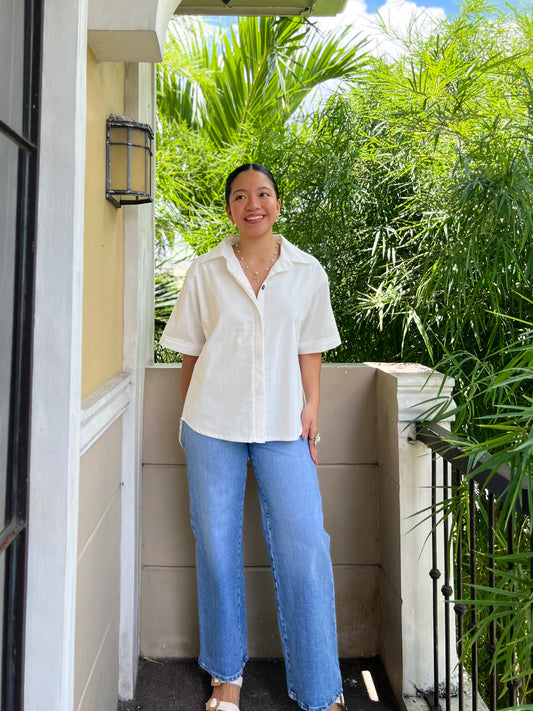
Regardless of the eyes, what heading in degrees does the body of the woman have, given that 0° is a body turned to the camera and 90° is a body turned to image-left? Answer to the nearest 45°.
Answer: approximately 0°

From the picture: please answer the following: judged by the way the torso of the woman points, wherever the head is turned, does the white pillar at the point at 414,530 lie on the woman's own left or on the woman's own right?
on the woman's own left

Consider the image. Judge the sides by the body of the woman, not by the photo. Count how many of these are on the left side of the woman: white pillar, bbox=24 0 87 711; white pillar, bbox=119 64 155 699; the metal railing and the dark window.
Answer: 1

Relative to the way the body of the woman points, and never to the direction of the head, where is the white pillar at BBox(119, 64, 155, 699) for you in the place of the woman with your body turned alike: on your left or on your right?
on your right

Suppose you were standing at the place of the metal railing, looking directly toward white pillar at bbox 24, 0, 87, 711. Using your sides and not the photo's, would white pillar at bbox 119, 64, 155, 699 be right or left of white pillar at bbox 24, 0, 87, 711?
right

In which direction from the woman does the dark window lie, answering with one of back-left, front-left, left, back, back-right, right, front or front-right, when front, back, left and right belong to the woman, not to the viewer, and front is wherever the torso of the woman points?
front-right

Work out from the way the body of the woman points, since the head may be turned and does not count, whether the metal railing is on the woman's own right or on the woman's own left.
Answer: on the woman's own left
